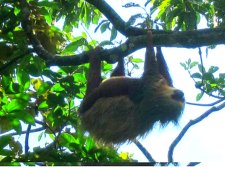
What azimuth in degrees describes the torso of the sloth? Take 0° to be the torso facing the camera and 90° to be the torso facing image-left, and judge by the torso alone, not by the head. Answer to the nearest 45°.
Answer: approximately 270°

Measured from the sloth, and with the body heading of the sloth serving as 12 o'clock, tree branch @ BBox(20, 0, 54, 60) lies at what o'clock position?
The tree branch is roughly at 5 o'clock from the sloth.
